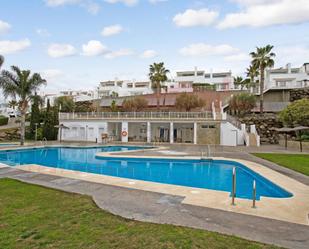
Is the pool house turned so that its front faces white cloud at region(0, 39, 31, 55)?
no

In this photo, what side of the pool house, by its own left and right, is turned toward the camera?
front

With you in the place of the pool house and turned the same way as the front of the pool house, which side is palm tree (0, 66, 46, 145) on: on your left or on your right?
on your right

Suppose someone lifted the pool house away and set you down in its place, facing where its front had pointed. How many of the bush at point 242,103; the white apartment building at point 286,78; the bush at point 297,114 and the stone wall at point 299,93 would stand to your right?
0

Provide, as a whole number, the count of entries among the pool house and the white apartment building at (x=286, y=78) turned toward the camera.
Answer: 2

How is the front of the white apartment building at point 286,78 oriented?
toward the camera

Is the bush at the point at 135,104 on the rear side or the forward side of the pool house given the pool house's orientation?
on the rear side

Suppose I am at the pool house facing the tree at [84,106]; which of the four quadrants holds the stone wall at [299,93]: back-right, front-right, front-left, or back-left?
back-right

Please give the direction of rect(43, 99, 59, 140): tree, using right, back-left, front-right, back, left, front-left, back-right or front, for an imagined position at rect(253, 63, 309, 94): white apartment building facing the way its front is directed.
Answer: front-right

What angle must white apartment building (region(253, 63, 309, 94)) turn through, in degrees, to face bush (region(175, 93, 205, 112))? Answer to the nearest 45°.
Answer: approximately 45° to its right

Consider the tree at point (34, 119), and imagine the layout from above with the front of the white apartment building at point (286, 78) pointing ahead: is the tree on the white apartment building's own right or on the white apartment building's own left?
on the white apartment building's own right

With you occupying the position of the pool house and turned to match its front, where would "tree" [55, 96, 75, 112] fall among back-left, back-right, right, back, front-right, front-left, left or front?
back-right

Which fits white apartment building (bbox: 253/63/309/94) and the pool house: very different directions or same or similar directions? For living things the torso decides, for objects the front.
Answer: same or similar directions
